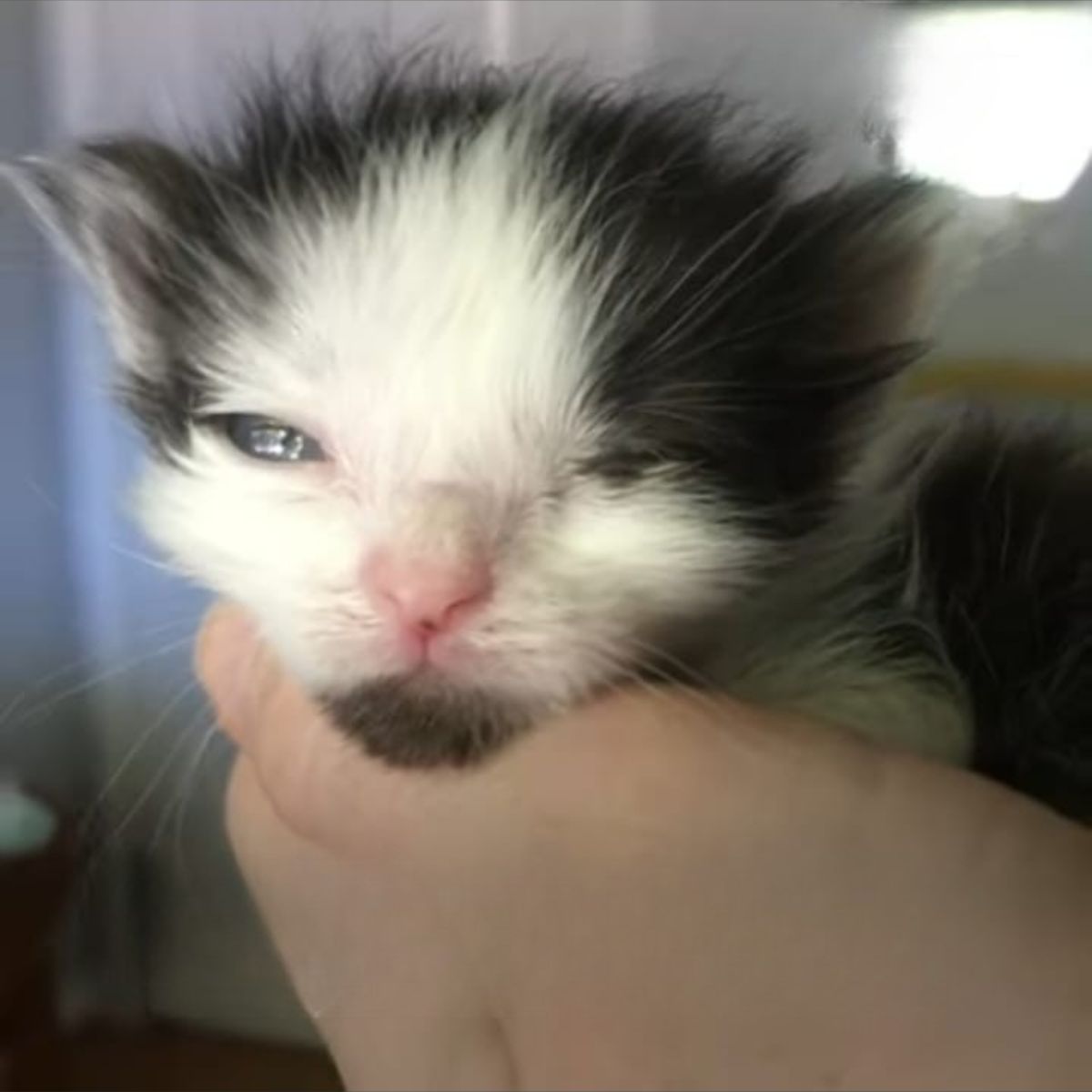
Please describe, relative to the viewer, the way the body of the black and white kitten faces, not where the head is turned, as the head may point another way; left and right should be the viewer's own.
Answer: facing the viewer and to the left of the viewer
